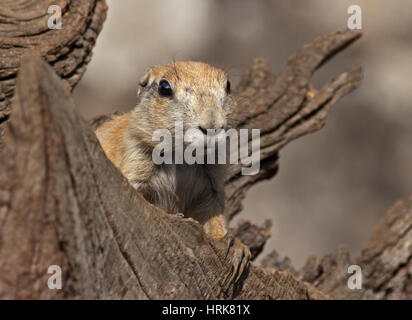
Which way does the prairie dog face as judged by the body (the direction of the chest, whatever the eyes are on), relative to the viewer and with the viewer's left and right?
facing the viewer and to the right of the viewer
